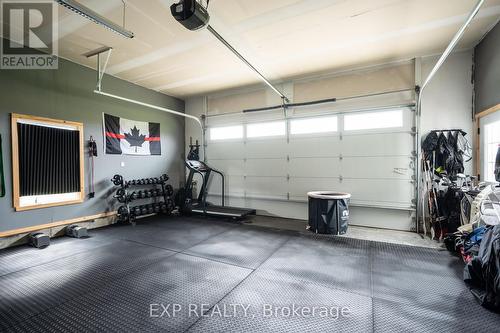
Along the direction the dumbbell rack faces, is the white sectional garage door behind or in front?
in front

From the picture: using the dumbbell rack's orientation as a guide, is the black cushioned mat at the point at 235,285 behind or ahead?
ahead

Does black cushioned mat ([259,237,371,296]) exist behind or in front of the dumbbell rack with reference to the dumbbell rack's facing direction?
in front

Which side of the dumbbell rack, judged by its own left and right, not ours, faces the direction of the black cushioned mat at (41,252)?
right

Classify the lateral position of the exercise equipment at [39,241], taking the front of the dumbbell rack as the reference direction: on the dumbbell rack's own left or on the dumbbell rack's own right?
on the dumbbell rack's own right

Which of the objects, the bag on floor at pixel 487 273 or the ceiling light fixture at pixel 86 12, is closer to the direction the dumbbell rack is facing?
the bag on floor

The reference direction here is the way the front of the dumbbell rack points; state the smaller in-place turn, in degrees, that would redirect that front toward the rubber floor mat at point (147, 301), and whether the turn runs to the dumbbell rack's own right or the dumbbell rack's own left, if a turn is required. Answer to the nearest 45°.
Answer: approximately 45° to the dumbbell rack's own right

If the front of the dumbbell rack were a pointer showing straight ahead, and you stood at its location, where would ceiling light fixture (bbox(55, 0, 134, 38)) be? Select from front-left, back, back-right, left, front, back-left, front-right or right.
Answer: front-right

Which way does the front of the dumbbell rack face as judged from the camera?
facing the viewer and to the right of the viewer

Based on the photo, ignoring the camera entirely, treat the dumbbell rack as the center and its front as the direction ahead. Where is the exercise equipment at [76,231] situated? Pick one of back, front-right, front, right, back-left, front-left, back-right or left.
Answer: right
